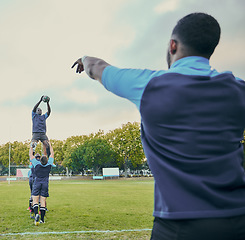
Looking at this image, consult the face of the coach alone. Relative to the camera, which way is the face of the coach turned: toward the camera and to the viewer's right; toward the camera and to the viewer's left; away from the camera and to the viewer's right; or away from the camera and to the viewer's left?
away from the camera and to the viewer's left

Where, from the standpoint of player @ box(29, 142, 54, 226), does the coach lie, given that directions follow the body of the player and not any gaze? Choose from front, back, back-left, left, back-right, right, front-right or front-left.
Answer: back

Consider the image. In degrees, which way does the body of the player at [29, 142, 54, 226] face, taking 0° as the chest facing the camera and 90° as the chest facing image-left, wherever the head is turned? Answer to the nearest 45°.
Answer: approximately 180°
